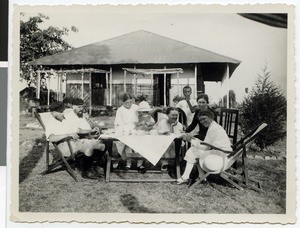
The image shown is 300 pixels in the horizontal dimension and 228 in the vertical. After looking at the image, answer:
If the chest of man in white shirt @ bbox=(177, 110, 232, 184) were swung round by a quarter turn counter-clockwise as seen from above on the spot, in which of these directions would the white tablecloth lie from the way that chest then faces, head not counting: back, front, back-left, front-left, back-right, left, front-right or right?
right

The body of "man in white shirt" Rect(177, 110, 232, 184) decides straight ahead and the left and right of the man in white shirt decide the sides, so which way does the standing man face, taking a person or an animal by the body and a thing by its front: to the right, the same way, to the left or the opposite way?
to the left

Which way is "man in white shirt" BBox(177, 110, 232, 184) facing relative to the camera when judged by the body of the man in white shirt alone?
to the viewer's left

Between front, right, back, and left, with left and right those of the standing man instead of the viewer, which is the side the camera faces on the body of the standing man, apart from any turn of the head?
front

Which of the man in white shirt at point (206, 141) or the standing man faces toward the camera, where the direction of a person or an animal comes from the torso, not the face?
the standing man
